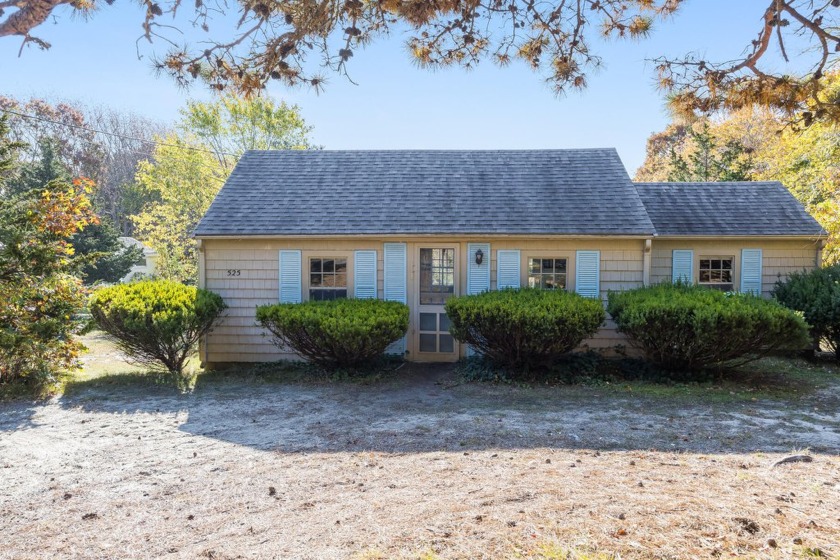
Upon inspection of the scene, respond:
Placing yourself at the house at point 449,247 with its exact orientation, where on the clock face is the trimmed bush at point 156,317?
The trimmed bush is roughly at 2 o'clock from the house.

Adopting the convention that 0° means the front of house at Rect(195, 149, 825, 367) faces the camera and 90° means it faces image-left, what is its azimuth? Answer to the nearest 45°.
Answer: approximately 0°

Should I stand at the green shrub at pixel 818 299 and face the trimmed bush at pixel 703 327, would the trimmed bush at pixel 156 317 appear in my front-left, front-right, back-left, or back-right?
front-right

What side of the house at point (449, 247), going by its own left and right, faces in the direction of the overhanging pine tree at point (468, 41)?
front

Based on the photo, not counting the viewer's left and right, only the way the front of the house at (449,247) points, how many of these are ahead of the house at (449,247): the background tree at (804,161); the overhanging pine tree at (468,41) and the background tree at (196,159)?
1

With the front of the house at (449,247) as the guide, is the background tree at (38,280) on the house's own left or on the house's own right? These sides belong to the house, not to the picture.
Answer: on the house's own right

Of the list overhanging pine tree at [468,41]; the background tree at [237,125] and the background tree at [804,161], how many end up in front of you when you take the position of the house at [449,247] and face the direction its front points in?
1

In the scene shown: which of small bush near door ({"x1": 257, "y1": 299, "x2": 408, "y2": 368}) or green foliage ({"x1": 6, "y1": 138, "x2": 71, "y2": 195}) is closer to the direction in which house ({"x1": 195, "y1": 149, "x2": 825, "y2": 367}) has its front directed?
the small bush near door

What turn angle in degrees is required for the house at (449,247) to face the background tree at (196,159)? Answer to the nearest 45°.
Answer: approximately 135° to its right

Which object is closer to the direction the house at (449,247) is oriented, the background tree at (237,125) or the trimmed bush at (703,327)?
the trimmed bush

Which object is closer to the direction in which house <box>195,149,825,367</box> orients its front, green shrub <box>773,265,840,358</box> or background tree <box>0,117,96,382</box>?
the background tree

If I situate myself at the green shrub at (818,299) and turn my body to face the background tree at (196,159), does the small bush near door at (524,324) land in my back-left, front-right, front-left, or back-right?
front-left

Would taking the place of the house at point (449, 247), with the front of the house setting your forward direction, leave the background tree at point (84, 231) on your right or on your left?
on your right
